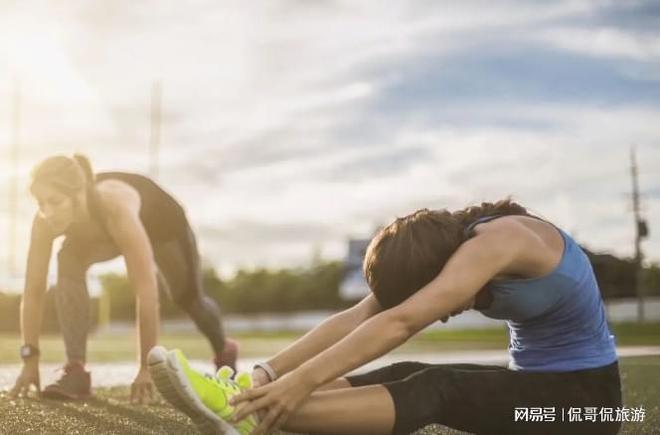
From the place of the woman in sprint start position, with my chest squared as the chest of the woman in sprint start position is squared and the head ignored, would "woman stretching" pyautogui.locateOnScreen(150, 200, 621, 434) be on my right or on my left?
on my left

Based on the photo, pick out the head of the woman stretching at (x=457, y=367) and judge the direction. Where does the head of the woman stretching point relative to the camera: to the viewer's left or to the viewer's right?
to the viewer's left

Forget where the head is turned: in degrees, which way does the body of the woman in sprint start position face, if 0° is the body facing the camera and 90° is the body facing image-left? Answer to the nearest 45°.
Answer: approximately 45°

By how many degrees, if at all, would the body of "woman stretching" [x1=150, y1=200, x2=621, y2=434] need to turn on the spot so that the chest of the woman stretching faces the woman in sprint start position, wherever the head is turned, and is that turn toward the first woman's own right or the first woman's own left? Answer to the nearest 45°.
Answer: approximately 45° to the first woman's own right

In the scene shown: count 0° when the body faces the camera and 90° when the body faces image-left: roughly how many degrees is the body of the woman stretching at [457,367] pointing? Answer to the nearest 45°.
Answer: approximately 90°
